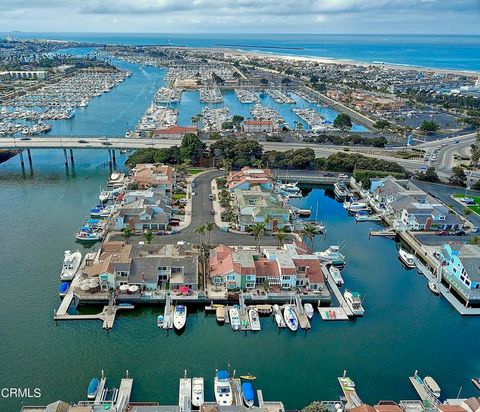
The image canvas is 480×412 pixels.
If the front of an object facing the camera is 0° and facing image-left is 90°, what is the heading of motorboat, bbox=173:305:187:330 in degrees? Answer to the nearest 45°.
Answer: approximately 0°

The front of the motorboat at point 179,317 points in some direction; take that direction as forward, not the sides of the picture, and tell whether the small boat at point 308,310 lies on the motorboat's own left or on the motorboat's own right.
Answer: on the motorboat's own left

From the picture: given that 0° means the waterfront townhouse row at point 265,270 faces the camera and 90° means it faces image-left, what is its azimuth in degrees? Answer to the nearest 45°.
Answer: approximately 0°

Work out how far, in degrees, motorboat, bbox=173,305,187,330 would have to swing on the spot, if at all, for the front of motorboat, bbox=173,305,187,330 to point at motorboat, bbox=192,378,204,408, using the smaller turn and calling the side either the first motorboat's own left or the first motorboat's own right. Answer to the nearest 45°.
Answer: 0° — it already faces it
